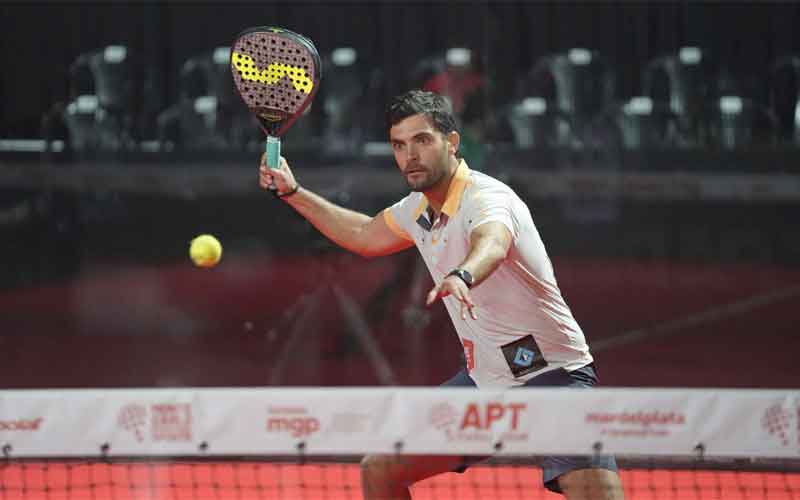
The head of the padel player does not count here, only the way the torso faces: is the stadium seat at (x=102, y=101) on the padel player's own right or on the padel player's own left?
on the padel player's own right

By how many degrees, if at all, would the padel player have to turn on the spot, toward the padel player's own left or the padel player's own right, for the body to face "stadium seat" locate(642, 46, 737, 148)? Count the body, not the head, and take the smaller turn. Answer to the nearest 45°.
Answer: approximately 180°

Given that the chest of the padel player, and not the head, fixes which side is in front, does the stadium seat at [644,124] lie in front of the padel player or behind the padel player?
behind

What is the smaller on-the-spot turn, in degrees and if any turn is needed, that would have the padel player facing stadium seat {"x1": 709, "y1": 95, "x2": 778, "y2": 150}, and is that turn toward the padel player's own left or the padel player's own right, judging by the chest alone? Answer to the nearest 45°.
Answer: approximately 180°

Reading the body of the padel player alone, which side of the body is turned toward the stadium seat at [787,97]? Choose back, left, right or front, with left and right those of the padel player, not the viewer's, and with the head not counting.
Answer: back

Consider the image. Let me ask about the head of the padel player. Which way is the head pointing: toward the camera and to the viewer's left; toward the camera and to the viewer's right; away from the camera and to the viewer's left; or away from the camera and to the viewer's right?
toward the camera and to the viewer's left

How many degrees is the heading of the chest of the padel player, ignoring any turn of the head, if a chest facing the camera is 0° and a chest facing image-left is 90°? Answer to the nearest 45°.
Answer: approximately 45°

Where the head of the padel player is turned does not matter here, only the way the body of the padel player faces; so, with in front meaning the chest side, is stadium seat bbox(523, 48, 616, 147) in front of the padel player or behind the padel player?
behind

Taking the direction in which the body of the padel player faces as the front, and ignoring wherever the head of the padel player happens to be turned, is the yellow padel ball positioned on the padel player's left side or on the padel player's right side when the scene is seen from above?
on the padel player's right side
